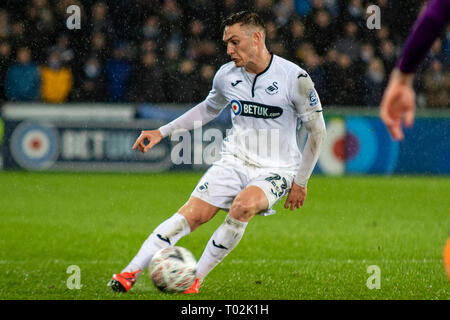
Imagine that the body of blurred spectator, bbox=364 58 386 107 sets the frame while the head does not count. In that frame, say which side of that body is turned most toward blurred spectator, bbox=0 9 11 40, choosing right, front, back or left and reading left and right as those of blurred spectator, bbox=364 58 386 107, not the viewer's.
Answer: right

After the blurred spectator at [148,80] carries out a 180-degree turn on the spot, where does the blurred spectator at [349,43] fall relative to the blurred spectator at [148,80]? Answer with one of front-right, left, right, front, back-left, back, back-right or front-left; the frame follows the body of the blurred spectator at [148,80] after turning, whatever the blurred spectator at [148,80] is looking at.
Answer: right

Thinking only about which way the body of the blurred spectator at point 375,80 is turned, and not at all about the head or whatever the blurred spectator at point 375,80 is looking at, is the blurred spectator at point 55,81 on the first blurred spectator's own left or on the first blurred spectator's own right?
on the first blurred spectator's own right

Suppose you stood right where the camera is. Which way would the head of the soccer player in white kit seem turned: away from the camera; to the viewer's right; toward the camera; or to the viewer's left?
to the viewer's left

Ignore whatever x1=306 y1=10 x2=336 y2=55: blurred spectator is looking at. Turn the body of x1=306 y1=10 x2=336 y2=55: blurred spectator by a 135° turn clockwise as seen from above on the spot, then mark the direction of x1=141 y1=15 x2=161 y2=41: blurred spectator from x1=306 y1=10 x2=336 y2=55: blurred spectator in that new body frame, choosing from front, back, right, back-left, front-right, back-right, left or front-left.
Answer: front-left

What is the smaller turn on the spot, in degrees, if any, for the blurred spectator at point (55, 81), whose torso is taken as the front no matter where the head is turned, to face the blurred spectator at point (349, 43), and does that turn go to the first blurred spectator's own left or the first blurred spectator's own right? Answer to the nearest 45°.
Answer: approximately 90° to the first blurred spectator's own left

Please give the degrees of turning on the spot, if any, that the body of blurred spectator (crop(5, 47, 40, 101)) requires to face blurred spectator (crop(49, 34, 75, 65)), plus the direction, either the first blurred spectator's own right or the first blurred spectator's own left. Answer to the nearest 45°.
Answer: approximately 90° to the first blurred spectator's own left

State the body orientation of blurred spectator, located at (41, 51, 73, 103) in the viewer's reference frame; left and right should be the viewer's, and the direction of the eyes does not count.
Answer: facing the viewer

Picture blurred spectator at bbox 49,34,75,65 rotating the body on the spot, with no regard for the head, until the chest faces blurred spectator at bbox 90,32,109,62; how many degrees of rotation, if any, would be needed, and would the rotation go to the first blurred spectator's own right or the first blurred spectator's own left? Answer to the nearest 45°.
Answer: approximately 90° to the first blurred spectator's own left

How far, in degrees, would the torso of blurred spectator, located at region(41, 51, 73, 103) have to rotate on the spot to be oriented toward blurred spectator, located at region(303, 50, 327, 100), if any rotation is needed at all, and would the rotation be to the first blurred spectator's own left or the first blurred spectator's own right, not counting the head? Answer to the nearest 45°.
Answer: approximately 45° to the first blurred spectator's own left

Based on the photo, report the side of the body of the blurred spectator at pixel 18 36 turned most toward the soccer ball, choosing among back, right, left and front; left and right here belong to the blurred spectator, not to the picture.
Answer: front

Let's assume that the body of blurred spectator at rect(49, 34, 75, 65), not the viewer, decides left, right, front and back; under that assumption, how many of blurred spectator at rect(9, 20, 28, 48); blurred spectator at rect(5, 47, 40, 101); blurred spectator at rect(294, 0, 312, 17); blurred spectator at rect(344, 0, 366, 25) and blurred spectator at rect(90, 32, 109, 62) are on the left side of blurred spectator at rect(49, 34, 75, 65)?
3

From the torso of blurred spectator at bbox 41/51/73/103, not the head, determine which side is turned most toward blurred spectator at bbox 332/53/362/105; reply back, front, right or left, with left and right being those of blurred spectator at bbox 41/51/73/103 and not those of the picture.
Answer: left

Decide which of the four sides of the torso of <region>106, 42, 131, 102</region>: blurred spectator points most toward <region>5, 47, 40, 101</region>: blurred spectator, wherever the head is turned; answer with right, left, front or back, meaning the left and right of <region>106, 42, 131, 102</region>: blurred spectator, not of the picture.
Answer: right

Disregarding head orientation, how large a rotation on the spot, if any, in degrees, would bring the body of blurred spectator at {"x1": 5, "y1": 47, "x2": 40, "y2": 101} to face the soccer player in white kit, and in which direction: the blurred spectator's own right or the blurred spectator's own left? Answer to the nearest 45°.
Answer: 0° — they already face them

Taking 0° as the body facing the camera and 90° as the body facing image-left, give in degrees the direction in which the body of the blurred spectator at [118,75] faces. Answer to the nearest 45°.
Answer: approximately 0°
